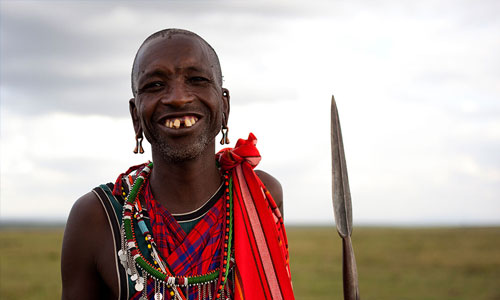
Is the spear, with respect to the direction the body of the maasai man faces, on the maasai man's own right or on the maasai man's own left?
on the maasai man's own left

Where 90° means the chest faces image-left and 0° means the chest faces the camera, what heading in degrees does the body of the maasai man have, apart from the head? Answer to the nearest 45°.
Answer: approximately 0°
